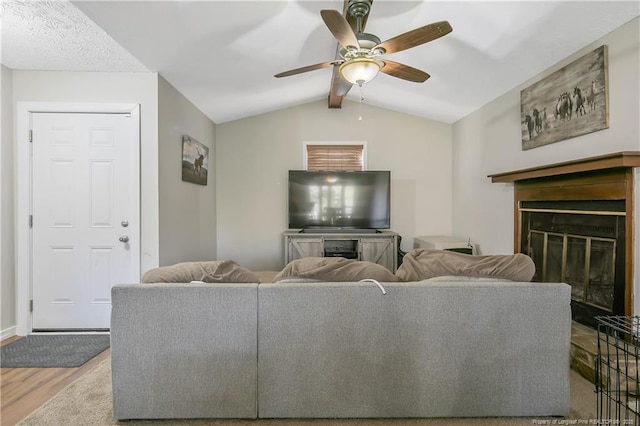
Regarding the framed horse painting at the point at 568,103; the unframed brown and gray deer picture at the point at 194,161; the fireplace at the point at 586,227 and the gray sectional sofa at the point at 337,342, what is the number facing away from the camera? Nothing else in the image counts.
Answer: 1

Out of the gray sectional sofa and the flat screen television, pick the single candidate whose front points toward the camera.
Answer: the flat screen television

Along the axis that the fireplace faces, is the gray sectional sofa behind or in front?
in front

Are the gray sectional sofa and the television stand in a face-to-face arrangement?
yes

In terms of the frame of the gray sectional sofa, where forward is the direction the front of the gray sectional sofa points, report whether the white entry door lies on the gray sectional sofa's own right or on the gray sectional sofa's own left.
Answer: on the gray sectional sofa's own left

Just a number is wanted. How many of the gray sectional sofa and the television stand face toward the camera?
1

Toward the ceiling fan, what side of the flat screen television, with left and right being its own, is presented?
front

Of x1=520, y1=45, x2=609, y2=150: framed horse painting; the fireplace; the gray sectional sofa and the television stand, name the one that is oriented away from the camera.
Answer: the gray sectional sofa

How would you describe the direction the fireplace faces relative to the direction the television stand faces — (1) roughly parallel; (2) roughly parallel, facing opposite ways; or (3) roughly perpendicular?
roughly perpendicular

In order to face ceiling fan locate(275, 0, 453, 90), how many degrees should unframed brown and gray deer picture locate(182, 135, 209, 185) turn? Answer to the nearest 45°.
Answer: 0° — it already faces it

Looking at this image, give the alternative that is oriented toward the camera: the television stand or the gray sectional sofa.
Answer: the television stand

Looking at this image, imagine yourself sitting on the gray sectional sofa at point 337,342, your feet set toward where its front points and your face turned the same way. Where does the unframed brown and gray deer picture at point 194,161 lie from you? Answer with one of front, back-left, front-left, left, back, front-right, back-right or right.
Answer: front-left

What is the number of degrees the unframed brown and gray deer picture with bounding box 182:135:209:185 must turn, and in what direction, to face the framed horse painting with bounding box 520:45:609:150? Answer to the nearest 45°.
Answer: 0° — it already faces it

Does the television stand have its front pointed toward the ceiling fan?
yes

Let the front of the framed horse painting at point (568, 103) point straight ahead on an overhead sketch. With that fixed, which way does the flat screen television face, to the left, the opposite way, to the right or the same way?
to the left

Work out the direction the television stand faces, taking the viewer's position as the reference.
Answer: facing the viewer

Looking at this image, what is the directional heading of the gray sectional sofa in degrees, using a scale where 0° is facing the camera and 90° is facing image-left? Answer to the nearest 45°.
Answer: approximately 180°

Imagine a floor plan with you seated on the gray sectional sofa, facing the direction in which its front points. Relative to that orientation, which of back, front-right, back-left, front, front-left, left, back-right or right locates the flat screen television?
front

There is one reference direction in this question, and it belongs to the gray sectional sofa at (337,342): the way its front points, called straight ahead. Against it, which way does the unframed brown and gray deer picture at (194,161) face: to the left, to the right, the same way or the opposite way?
to the right

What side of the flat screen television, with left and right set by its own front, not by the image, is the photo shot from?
front
